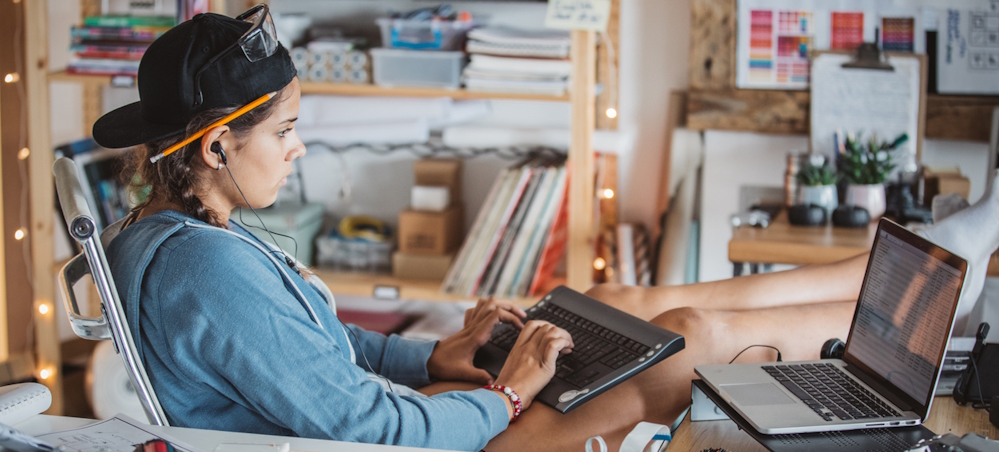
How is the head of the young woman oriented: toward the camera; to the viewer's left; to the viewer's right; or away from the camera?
to the viewer's right

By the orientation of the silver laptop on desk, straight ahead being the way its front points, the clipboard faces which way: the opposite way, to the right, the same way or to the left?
to the left

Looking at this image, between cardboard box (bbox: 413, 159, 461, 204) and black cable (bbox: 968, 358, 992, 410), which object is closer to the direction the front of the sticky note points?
the black cable

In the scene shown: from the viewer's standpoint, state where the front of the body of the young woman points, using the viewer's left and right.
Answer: facing to the right of the viewer

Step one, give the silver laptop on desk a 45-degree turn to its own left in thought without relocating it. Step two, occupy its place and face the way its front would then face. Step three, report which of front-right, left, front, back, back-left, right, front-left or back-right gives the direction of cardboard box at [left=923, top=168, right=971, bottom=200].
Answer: back-right

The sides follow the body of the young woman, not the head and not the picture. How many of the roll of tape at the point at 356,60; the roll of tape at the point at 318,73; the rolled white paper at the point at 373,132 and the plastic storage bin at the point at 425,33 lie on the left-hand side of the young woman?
4

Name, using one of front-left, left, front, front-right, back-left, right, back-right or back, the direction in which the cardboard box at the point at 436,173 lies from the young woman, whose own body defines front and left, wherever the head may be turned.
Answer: left

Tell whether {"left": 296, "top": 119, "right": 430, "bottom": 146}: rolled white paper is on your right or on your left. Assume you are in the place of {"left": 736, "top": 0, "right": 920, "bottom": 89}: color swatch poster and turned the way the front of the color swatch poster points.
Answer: on your right

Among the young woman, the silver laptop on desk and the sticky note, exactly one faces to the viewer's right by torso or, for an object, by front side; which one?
the young woman

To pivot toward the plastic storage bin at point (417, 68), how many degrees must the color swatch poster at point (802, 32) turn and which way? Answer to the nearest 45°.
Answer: approximately 45° to its right

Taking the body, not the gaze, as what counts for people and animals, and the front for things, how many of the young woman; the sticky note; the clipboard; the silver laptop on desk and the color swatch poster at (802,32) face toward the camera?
3

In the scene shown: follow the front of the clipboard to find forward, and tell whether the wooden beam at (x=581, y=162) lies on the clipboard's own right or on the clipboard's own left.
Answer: on the clipboard's own right

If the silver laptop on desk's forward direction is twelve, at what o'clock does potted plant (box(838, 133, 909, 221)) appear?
The potted plant is roughly at 3 o'clock from the silver laptop on desk.
